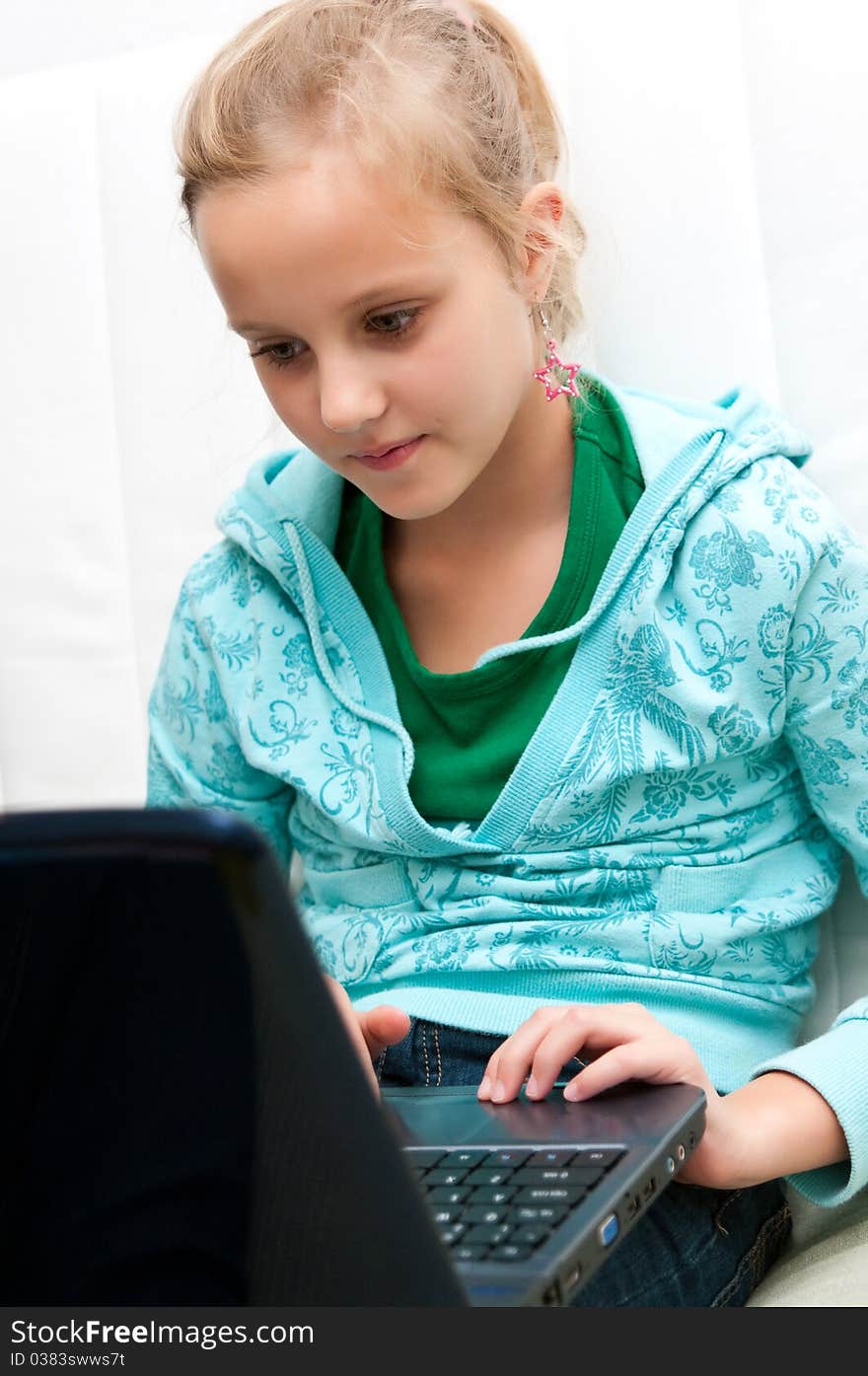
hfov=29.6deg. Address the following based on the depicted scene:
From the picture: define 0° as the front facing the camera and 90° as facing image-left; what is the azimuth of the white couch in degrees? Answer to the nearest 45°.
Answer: approximately 0°

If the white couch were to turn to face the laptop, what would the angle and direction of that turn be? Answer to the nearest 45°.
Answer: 0° — it already faces it

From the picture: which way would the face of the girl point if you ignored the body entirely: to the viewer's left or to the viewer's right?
to the viewer's left

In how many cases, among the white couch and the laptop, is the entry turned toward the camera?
1

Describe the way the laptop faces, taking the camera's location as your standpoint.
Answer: facing away from the viewer and to the right of the viewer
